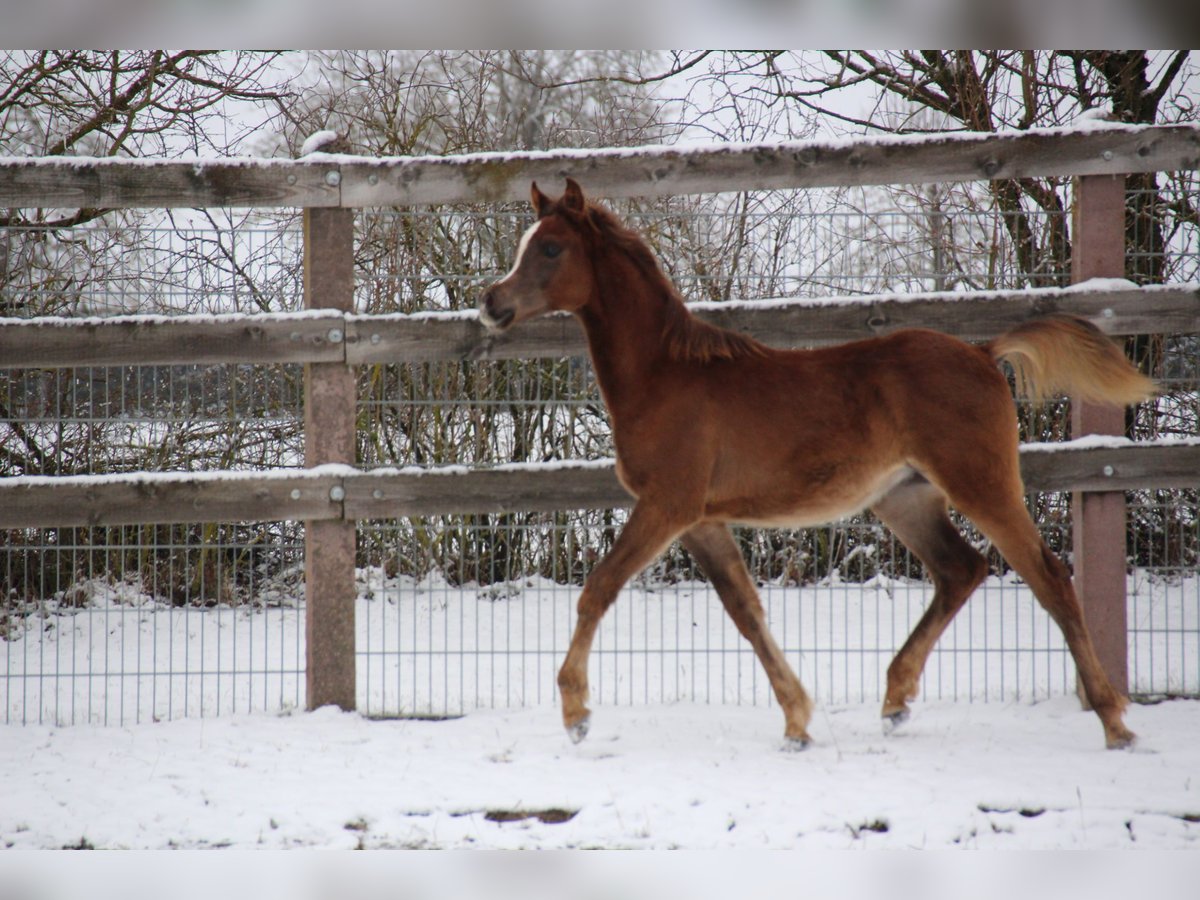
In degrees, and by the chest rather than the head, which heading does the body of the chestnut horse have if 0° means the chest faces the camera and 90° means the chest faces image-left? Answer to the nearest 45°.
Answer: approximately 90°

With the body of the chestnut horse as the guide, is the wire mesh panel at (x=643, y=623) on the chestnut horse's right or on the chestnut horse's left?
on the chestnut horse's right

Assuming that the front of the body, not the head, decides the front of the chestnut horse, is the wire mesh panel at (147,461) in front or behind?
in front

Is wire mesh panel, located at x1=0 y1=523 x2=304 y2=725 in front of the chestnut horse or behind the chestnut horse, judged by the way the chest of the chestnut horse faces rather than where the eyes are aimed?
in front
